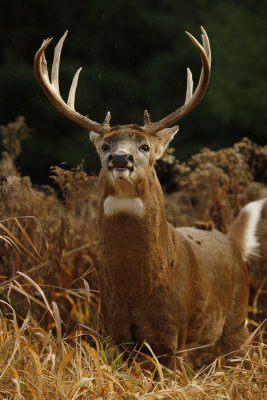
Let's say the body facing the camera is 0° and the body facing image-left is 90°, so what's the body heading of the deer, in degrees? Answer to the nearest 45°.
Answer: approximately 45°
